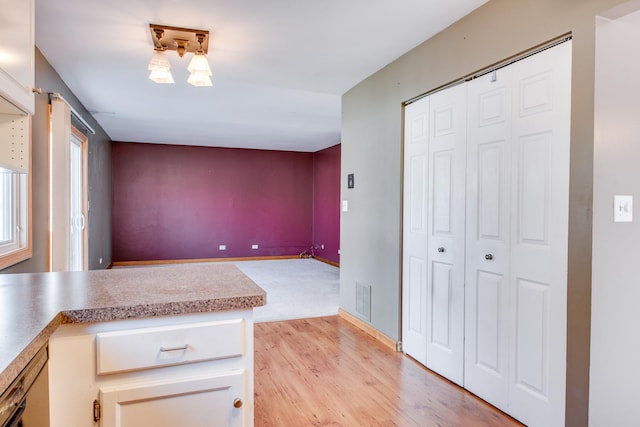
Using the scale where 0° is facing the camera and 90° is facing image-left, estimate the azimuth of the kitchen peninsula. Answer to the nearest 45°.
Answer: approximately 0°

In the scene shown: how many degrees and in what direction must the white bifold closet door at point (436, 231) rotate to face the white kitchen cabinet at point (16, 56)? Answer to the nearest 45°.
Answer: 0° — it already faces it

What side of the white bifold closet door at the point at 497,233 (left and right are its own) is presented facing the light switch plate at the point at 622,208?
left

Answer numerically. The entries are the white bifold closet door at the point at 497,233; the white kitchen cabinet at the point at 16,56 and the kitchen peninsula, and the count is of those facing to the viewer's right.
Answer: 1

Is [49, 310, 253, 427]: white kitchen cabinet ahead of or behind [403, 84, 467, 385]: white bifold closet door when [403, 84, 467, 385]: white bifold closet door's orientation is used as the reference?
ahead

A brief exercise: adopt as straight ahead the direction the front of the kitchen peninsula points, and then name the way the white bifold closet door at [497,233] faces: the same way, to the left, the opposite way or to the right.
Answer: to the right

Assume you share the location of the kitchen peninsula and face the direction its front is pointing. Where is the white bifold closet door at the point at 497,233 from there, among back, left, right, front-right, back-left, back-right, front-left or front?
left

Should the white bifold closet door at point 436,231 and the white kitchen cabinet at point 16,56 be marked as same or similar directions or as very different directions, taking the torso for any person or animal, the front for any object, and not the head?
very different directions

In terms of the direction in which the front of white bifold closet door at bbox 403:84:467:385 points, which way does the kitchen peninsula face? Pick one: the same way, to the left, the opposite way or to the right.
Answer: to the left

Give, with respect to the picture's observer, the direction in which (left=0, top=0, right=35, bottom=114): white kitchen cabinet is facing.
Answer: facing to the right of the viewer
